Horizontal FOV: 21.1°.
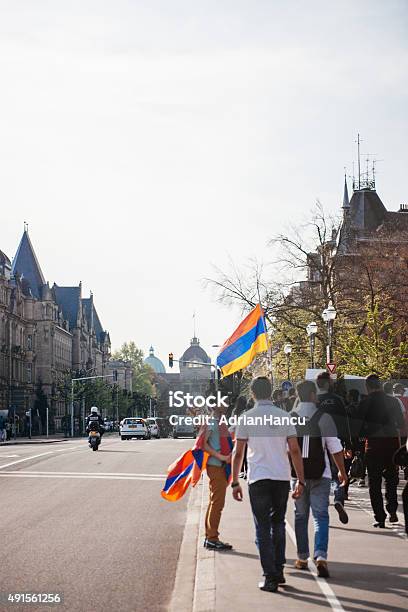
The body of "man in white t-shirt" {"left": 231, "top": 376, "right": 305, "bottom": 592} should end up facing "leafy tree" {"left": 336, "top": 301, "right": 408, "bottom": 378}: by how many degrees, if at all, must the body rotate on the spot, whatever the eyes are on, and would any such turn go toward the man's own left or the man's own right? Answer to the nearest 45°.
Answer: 0° — they already face it

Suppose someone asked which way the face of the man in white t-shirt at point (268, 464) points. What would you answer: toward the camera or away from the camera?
away from the camera

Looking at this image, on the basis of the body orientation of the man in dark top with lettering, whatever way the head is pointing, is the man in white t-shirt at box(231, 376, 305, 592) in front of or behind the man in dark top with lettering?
behind

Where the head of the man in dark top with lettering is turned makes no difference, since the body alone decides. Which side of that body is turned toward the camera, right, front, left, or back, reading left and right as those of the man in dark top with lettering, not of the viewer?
back

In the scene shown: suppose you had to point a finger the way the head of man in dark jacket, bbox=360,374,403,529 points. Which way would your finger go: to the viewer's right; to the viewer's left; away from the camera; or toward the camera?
away from the camera

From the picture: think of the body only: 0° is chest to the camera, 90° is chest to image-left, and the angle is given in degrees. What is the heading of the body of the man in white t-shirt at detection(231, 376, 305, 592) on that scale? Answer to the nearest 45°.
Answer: approximately 180°
